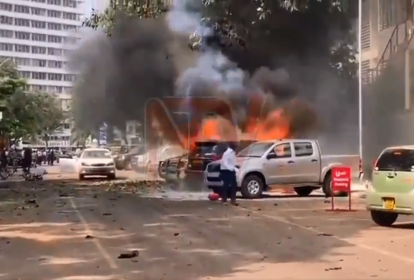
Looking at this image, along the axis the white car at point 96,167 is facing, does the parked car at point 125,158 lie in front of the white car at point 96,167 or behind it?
behind

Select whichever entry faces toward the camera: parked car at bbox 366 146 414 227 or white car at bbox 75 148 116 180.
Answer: the white car

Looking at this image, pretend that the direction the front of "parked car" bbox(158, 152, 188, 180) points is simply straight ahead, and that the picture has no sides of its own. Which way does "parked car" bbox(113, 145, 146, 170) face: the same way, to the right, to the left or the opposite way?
the same way

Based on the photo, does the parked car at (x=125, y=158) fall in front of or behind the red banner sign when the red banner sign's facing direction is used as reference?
behind

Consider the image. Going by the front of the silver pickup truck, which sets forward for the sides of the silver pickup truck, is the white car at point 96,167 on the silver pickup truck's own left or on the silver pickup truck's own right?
on the silver pickup truck's own right

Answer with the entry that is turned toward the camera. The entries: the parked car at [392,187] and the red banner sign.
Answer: the red banner sign

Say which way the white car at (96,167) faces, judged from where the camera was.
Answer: facing the viewer

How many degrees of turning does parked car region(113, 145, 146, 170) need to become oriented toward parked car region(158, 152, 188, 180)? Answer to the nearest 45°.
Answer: approximately 45° to its left

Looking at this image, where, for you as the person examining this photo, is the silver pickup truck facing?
facing the viewer and to the left of the viewer

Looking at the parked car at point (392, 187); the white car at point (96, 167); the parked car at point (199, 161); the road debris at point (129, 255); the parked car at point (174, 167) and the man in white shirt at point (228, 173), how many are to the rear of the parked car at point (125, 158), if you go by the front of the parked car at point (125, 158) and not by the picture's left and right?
0

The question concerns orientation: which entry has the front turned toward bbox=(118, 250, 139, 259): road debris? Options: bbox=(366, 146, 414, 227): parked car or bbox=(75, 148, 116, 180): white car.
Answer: the white car

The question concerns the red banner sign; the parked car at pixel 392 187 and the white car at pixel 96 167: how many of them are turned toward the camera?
2

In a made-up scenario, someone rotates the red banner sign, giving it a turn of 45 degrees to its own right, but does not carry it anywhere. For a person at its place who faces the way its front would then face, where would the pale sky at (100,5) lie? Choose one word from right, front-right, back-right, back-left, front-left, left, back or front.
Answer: right

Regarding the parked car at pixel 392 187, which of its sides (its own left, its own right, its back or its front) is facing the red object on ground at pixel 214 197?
left
